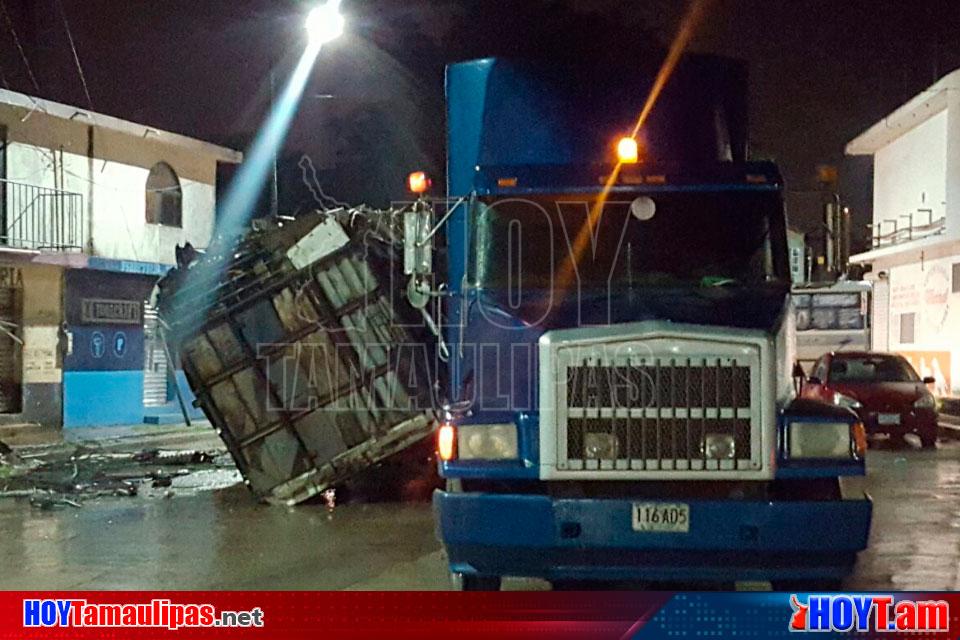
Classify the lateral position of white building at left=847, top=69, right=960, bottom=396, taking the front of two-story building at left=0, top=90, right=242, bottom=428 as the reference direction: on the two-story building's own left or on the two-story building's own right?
on the two-story building's own left

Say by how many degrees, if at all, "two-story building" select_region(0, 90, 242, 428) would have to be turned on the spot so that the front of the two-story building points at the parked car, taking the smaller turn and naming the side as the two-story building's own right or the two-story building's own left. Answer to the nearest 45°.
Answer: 0° — it already faces it

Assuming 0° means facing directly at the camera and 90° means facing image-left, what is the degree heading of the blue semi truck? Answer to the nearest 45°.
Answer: approximately 0°

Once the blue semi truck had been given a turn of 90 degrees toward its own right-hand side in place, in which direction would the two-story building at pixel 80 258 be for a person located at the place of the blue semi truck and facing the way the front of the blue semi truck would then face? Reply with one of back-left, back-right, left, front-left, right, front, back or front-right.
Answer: front-right

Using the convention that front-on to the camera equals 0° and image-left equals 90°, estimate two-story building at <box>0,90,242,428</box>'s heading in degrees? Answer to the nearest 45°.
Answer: approximately 315°
